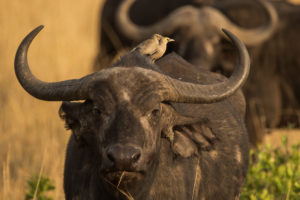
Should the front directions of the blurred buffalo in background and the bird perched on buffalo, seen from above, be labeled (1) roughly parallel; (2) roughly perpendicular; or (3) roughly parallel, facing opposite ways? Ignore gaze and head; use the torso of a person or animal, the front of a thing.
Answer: roughly perpendicular

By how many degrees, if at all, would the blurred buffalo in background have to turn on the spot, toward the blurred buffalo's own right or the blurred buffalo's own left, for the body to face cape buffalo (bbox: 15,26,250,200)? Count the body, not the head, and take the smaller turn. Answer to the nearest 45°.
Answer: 0° — it already faces it

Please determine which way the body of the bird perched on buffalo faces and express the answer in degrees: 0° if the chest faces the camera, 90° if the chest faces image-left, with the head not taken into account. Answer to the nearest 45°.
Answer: approximately 270°

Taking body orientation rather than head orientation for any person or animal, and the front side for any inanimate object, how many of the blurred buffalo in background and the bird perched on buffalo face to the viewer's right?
1

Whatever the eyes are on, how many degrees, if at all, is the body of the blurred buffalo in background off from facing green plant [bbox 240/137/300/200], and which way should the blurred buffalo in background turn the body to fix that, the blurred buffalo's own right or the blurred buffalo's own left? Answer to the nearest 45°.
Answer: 0° — it already faces it

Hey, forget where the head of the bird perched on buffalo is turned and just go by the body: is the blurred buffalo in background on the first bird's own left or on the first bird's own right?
on the first bird's own left

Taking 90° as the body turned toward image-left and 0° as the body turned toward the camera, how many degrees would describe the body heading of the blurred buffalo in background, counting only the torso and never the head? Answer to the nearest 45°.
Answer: approximately 0°
